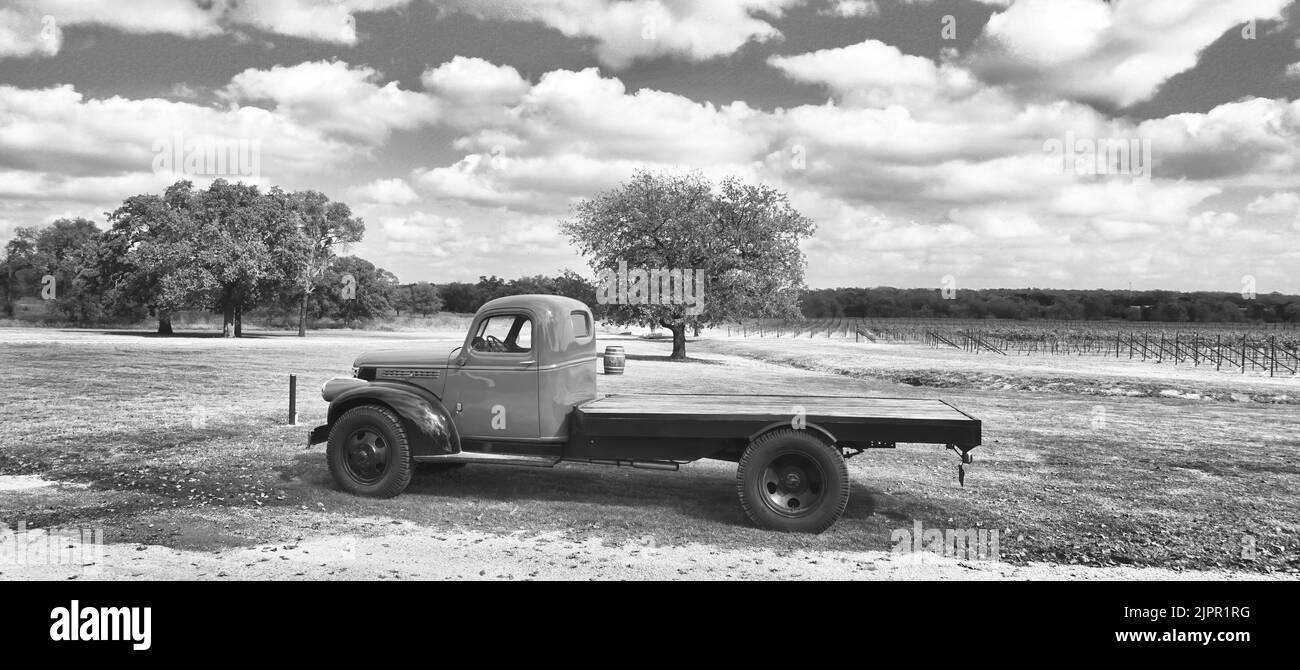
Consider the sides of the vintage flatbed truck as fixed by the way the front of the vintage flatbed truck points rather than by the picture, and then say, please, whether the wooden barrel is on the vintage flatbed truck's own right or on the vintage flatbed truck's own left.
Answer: on the vintage flatbed truck's own right

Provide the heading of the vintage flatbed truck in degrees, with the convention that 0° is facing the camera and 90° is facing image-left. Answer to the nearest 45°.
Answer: approximately 90°
